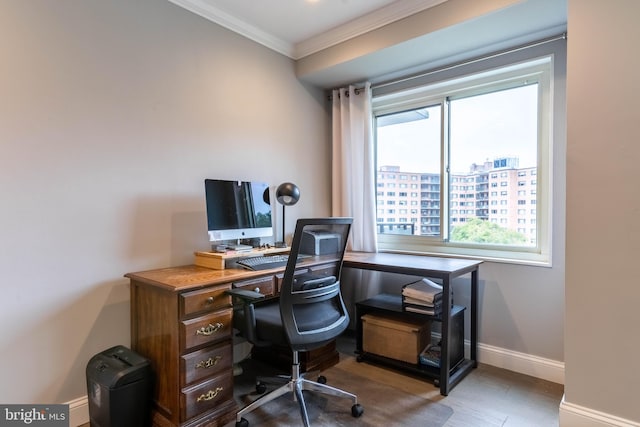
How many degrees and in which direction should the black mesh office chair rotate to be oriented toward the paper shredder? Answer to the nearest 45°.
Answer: approximately 45° to its left

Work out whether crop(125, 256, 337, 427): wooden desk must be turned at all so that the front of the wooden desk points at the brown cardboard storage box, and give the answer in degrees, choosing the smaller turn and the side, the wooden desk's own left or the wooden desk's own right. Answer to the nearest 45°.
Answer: approximately 45° to the wooden desk's own left

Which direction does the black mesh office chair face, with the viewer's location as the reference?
facing away from the viewer and to the left of the viewer

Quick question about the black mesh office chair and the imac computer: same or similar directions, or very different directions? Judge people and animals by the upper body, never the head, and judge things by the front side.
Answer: very different directions

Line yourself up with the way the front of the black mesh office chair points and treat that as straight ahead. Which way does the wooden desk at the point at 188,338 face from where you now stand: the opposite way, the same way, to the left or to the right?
the opposite way

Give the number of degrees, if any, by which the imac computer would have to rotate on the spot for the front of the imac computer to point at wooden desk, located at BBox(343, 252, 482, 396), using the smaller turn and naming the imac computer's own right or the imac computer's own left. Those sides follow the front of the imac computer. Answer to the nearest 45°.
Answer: approximately 45° to the imac computer's own left

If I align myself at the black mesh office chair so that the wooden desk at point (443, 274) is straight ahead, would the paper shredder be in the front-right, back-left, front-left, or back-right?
back-left

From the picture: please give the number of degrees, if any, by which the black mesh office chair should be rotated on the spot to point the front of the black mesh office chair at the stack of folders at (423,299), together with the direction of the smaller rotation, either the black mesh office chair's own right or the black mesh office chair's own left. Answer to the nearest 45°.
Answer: approximately 90° to the black mesh office chair's own right
